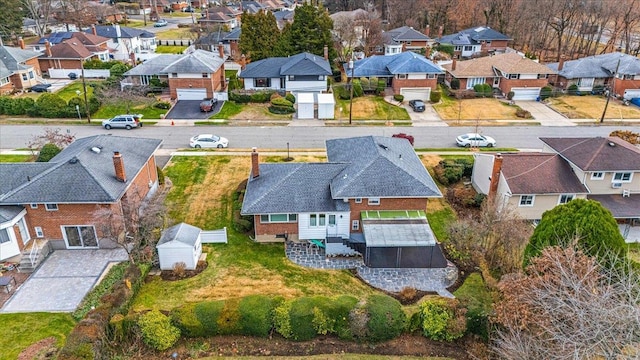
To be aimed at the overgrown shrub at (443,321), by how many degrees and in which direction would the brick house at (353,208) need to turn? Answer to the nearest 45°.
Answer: approximately 135° to its right

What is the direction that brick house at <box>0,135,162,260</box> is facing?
away from the camera

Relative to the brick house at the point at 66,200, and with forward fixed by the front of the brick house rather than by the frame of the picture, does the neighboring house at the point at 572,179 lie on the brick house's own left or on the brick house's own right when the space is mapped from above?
on the brick house's own right

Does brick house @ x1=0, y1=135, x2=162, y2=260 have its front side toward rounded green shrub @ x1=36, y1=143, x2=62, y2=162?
yes

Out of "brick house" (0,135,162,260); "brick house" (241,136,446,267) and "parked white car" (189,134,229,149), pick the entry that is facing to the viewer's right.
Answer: the parked white car

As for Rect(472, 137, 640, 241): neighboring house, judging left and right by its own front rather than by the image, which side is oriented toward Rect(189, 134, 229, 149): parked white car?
left

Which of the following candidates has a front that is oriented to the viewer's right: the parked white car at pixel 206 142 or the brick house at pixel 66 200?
the parked white car

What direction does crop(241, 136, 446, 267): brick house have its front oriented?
away from the camera

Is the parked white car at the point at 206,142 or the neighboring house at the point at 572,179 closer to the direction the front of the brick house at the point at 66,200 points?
the parked white car

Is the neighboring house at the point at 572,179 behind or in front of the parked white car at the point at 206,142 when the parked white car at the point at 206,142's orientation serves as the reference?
in front

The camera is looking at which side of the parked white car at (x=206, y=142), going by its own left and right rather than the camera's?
right

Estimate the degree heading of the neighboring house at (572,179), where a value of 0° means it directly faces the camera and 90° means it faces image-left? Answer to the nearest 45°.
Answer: approximately 180°

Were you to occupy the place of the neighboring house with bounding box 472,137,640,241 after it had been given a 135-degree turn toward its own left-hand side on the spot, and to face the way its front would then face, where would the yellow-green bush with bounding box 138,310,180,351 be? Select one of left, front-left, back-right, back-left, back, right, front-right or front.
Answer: front

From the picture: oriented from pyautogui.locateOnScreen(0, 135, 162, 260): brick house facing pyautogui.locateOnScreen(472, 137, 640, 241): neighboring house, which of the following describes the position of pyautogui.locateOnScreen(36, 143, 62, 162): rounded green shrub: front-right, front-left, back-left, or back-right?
back-left

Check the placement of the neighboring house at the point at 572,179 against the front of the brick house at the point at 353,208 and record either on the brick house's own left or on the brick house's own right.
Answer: on the brick house's own right

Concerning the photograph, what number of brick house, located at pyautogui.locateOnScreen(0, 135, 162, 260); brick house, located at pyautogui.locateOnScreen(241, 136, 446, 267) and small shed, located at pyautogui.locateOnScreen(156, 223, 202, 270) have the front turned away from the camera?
2
